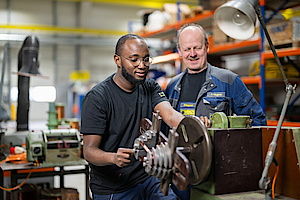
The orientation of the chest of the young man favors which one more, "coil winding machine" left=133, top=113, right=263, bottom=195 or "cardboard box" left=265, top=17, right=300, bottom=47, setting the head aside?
the coil winding machine

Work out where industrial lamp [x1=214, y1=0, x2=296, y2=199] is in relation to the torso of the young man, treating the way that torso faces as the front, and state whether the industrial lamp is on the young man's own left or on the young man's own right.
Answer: on the young man's own left

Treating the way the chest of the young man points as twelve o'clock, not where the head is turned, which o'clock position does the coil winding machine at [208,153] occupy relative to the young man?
The coil winding machine is roughly at 12 o'clock from the young man.

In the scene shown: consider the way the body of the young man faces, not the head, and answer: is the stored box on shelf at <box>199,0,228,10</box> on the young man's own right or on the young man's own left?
on the young man's own left

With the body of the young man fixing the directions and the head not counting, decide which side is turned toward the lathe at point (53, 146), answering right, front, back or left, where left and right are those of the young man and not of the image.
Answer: back

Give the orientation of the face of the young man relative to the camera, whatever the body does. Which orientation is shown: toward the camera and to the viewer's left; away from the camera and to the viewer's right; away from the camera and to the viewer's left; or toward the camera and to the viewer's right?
toward the camera and to the viewer's right

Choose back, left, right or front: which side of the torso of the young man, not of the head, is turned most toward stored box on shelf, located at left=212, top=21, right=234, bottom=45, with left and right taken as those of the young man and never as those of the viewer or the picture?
left

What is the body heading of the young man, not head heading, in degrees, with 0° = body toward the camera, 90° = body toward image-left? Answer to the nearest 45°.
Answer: approximately 315°

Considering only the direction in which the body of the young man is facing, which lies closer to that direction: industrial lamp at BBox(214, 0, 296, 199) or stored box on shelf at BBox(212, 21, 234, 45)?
the industrial lamp

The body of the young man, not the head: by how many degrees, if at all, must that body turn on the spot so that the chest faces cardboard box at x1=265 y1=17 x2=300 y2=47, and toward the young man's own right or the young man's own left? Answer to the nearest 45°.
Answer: approximately 90° to the young man's own left
